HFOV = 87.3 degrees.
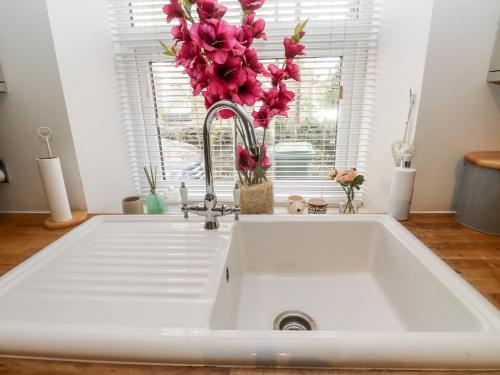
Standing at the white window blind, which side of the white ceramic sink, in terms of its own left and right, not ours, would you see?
back

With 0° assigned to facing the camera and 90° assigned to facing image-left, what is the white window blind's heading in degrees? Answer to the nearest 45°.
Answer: approximately 0°

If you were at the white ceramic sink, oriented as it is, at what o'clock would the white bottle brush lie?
The white bottle brush is roughly at 8 o'clock from the white ceramic sink.

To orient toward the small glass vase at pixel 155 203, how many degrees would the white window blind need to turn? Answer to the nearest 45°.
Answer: approximately 45° to its right

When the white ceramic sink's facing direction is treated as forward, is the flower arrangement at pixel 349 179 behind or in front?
behind

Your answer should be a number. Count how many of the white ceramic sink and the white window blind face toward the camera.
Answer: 2

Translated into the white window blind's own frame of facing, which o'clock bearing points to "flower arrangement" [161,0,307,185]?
The flower arrangement is roughly at 1 o'clock from the white window blind.
